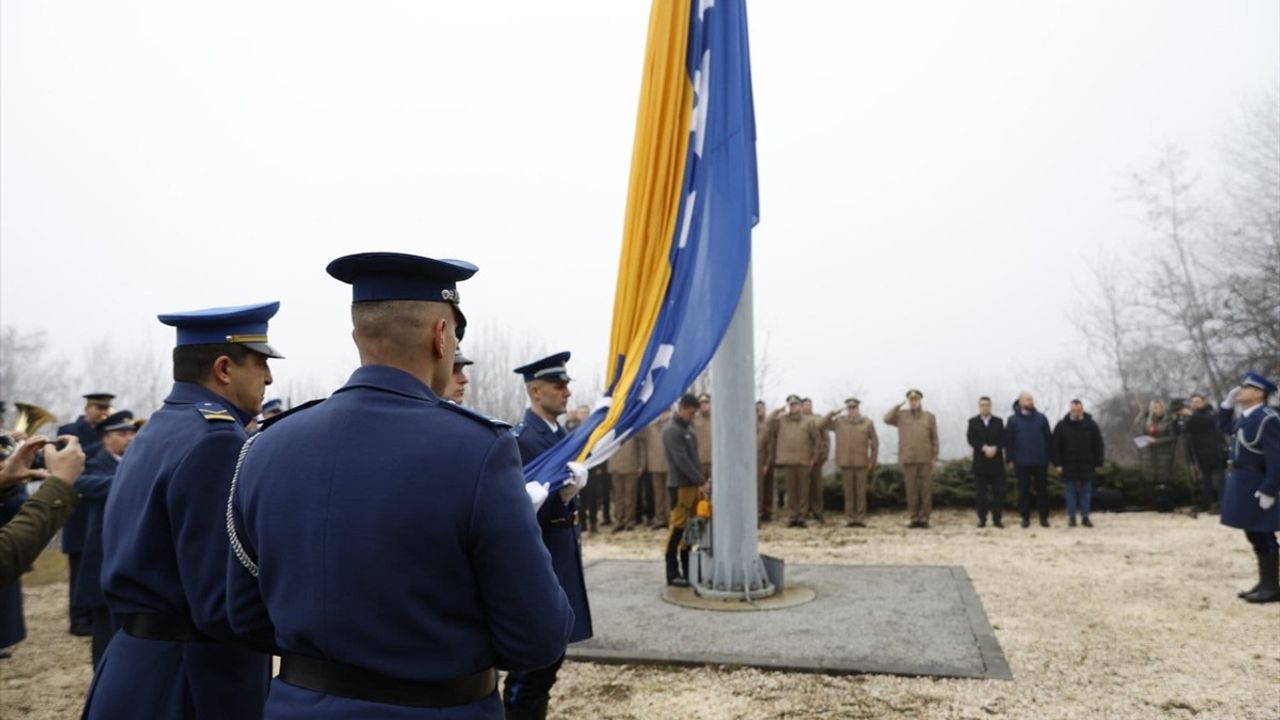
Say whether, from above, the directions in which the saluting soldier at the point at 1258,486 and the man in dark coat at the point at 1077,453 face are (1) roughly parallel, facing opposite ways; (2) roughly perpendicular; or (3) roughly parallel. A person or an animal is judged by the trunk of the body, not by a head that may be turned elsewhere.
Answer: roughly perpendicular

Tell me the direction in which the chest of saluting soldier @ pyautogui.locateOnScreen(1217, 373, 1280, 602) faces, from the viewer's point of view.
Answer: to the viewer's left

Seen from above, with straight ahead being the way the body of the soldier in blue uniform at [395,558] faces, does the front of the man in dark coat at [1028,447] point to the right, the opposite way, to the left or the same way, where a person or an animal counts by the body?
the opposite way

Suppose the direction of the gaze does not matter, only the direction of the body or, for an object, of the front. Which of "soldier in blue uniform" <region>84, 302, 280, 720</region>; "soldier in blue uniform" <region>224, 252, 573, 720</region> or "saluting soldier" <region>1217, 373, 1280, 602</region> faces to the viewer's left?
the saluting soldier

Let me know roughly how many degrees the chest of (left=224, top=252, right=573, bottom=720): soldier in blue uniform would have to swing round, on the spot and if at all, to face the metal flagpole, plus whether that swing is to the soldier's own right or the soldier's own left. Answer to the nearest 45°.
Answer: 0° — they already face it

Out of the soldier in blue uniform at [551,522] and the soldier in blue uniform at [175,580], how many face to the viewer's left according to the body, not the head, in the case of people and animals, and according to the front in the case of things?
0

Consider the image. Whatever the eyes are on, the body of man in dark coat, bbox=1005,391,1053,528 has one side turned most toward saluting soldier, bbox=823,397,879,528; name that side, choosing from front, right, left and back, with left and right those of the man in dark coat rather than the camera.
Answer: right

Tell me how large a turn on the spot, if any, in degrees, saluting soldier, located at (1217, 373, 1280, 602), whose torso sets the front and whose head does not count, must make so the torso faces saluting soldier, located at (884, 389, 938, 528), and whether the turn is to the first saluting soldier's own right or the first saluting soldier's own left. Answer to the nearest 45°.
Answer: approximately 45° to the first saluting soldier's own right
